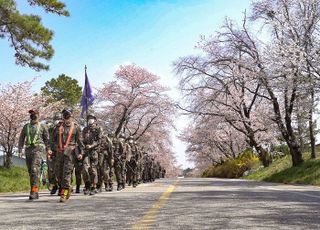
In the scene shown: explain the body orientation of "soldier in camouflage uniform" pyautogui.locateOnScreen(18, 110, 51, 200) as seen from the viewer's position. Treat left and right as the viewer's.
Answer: facing the viewer

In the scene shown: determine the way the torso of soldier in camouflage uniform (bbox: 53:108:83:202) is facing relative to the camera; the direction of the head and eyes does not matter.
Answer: toward the camera

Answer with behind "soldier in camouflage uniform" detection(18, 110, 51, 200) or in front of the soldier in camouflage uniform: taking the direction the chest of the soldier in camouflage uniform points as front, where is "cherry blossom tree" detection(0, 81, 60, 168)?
behind

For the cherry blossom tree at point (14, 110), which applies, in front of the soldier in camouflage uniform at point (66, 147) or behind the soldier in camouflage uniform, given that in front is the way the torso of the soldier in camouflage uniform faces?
behind

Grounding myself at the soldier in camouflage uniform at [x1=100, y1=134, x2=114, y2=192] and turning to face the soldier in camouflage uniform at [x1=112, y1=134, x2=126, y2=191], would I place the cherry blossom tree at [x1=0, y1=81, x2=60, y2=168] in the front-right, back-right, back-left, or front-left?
front-left

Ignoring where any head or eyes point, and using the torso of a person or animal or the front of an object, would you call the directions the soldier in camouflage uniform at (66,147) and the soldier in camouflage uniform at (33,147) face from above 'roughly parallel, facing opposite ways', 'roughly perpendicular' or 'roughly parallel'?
roughly parallel

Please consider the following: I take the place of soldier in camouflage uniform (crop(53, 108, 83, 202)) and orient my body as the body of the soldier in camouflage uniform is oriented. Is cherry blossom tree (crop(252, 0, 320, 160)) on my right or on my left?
on my left

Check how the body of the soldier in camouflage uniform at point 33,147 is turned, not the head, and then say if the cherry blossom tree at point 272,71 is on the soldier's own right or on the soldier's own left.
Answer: on the soldier's own left
